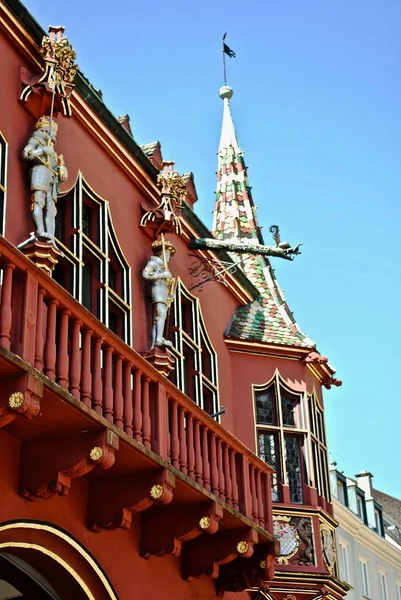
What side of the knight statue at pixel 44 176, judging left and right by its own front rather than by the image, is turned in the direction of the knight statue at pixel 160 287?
left

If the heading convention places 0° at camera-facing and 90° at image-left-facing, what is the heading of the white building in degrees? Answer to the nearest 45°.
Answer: approximately 315°

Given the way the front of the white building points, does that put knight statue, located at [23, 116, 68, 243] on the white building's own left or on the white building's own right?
on the white building's own right

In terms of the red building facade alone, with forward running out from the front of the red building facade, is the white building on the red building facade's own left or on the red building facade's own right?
on the red building facade's own left

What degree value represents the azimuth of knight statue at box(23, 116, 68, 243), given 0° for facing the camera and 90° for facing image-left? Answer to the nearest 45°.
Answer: approximately 315°

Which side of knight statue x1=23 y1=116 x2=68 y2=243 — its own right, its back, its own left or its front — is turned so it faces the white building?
left

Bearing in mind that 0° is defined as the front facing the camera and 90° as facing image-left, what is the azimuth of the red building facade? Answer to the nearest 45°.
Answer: approximately 315°
